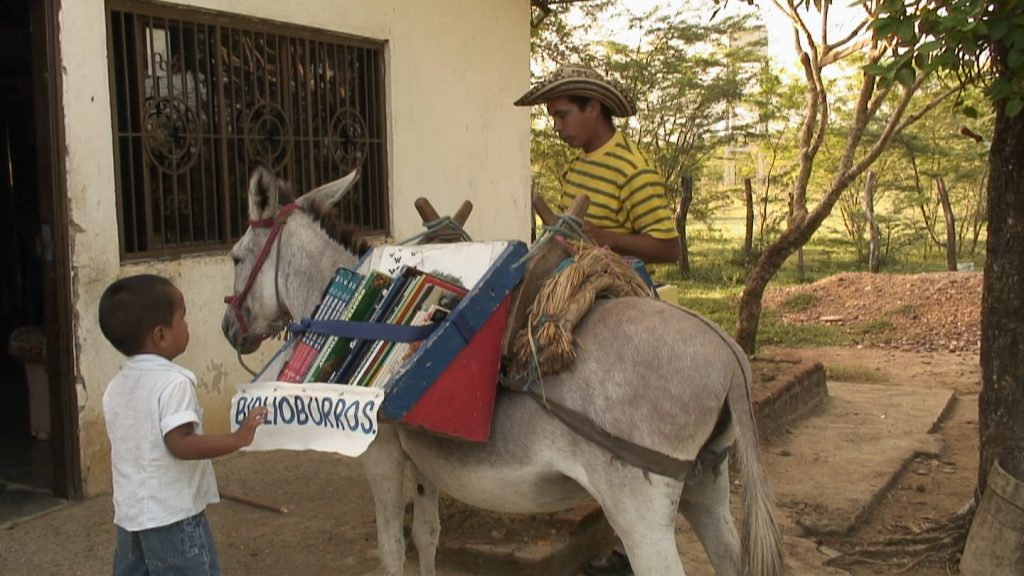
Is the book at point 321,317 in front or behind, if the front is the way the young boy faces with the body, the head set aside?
in front

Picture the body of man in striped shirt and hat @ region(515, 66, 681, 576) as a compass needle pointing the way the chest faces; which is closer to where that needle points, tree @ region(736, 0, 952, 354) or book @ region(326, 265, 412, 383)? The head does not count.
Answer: the book

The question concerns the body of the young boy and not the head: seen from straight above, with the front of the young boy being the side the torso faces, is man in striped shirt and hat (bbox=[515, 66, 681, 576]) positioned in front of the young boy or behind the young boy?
in front

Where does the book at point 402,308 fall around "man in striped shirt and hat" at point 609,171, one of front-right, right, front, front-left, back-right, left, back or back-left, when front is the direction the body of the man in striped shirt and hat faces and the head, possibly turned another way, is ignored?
front

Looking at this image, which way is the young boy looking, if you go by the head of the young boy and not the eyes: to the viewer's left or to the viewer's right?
to the viewer's right

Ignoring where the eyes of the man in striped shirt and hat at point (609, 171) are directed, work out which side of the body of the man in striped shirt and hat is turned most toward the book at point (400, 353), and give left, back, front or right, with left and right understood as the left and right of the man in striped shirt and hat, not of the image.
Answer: front

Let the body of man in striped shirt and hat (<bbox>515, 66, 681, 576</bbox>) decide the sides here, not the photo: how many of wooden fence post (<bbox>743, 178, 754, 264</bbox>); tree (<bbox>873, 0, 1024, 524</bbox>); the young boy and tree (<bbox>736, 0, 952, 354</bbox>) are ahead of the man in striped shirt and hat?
1

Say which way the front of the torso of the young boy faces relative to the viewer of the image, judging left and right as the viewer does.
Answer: facing away from the viewer and to the right of the viewer

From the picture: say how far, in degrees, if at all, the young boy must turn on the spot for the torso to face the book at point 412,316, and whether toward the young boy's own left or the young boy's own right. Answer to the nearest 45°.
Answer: approximately 45° to the young boy's own right

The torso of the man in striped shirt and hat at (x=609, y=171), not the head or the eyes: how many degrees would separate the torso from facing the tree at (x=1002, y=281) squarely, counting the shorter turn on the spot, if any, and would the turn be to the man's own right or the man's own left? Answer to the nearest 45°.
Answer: approximately 135° to the man's own left

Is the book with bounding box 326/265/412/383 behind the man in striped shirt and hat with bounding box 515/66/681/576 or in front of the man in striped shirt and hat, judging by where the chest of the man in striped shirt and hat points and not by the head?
in front

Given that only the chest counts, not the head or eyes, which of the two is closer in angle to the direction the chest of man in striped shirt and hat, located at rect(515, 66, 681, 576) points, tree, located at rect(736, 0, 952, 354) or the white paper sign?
the white paper sign

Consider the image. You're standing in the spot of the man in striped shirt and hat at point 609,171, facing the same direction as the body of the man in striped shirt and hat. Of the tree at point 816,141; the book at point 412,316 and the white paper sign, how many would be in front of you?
2

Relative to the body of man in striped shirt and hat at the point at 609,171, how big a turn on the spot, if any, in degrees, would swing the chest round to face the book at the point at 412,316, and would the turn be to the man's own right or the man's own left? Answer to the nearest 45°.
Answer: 0° — they already face it

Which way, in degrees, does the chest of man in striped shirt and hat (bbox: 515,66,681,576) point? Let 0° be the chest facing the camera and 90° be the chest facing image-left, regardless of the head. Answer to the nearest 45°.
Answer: approximately 45°
